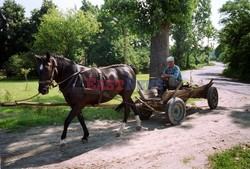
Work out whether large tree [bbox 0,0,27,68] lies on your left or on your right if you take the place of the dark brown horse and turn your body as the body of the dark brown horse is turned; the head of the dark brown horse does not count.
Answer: on your right

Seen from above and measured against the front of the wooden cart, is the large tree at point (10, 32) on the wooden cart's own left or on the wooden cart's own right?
on the wooden cart's own right

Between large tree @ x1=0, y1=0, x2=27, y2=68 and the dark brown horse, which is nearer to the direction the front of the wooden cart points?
the dark brown horse

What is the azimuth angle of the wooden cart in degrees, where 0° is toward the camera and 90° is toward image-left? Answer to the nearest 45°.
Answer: approximately 45°

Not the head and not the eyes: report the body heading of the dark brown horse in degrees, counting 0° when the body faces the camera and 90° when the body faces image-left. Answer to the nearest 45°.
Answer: approximately 45°

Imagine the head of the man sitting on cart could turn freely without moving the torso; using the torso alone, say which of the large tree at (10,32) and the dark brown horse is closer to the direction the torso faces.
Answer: the dark brown horse

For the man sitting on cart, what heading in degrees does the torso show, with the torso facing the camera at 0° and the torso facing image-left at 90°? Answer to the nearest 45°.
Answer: approximately 45°

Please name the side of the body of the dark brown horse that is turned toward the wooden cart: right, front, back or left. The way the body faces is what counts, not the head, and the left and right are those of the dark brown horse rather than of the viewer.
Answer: back
